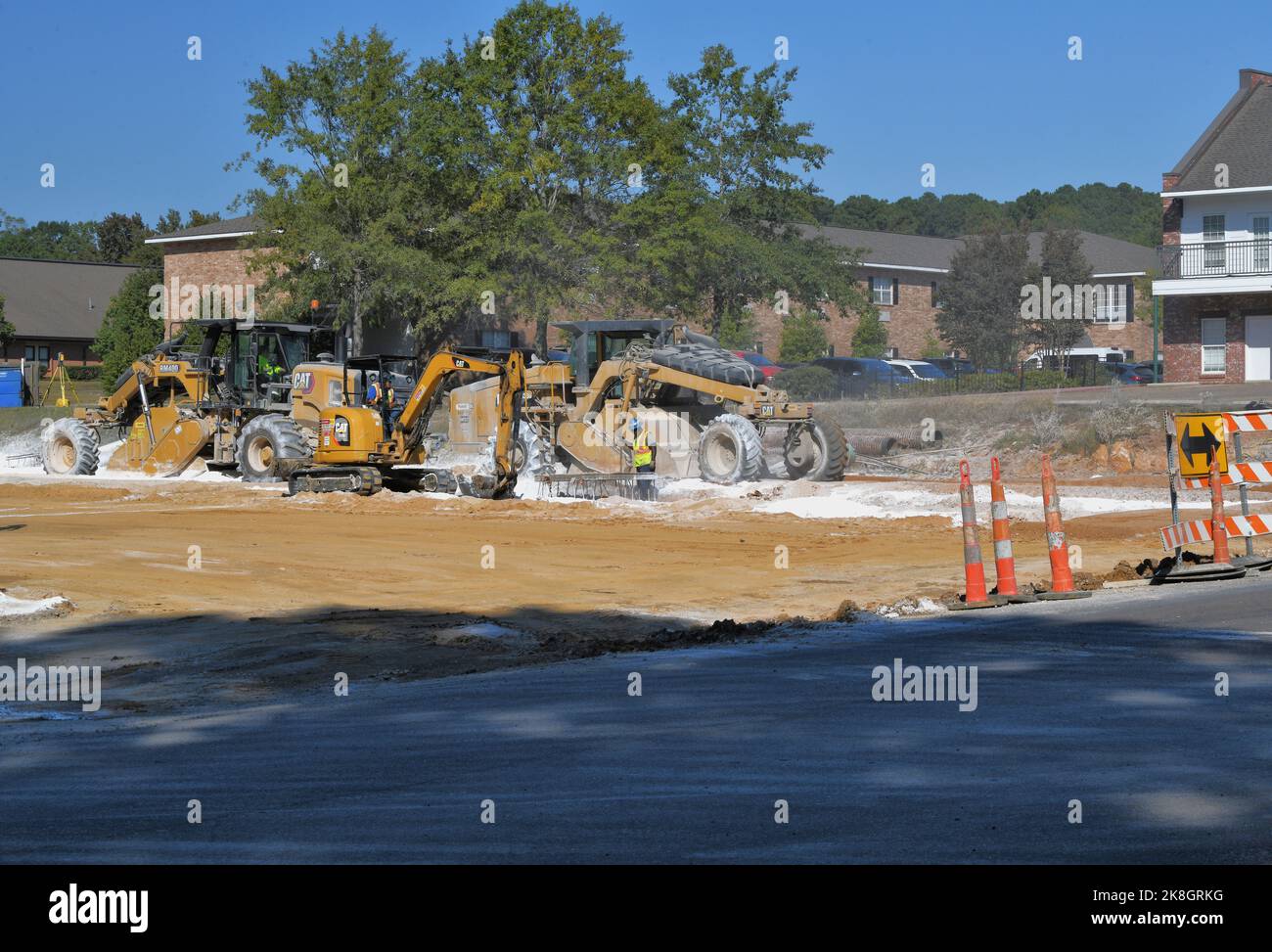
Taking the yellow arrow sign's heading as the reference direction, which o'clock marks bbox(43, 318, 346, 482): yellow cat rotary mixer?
The yellow cat rotary mixer is roughly at 4 o'clock from the yellow arrow sign.

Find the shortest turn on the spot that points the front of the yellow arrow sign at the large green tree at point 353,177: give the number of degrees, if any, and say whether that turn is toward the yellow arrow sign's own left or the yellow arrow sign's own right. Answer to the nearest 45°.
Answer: approximately 135° to the yellow arrow sign's own right

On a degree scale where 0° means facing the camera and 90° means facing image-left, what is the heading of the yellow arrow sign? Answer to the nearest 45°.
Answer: approximately 0°

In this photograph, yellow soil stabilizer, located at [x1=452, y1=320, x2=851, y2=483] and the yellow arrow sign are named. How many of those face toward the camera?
1

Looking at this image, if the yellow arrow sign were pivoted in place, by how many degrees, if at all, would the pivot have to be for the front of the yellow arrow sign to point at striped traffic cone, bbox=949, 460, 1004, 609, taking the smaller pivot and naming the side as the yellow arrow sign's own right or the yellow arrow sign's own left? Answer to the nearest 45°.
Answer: approximately 45° to the yellow arrow sign's own right

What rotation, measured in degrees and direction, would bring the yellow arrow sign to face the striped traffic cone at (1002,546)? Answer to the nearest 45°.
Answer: approximately 45° to its right

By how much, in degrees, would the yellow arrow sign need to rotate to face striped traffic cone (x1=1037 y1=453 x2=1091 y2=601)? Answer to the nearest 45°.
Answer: approximately 45° to its right
